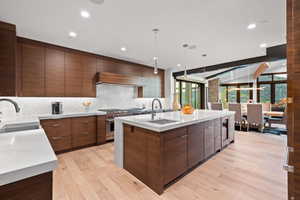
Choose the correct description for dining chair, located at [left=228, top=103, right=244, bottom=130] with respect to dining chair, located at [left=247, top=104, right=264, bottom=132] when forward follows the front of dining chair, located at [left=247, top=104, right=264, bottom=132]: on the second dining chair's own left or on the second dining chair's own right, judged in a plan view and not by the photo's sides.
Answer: on the second dining chair's own left

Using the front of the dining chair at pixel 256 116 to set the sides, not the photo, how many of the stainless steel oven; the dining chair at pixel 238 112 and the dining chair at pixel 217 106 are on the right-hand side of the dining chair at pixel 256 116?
0

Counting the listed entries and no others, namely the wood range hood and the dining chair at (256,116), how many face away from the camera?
1

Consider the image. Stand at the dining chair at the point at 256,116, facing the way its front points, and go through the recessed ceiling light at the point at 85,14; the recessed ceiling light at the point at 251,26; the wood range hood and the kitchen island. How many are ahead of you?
0

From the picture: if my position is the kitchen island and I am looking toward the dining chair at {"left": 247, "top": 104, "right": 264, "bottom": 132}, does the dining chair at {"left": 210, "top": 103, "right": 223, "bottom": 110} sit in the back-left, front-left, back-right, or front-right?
front-left

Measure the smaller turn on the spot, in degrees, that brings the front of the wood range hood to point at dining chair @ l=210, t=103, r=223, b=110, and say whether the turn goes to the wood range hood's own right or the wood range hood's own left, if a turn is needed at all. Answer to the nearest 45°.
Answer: approximately 45° to the wood range hood's own left

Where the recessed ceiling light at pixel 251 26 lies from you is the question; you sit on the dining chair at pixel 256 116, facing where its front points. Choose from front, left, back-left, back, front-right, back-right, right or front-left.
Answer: back

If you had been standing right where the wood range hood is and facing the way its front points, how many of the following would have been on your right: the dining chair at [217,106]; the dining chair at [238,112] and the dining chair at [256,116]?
0

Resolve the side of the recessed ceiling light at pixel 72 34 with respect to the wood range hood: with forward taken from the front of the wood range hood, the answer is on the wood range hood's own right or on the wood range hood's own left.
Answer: on the wood range hood's own right

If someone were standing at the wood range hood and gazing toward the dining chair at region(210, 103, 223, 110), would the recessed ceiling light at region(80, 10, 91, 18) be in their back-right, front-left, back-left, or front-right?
back-right

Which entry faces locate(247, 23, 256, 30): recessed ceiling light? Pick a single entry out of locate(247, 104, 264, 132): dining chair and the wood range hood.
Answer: the wood range hood

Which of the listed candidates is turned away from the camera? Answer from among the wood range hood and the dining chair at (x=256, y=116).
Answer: the dining chair

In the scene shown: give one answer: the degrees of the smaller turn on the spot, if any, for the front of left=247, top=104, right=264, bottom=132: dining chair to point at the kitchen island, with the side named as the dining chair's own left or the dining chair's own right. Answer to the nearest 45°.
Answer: approximately 180°

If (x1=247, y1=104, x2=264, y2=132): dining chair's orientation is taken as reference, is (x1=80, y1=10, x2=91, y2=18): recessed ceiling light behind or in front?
behind

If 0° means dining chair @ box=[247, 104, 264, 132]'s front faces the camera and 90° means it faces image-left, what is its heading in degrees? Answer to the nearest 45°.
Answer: approximately 180°

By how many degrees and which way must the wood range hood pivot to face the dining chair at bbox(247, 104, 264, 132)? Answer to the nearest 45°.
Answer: approximately 45° to its left

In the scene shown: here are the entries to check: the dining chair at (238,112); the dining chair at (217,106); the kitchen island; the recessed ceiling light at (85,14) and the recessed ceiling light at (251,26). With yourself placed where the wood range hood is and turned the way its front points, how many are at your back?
0
